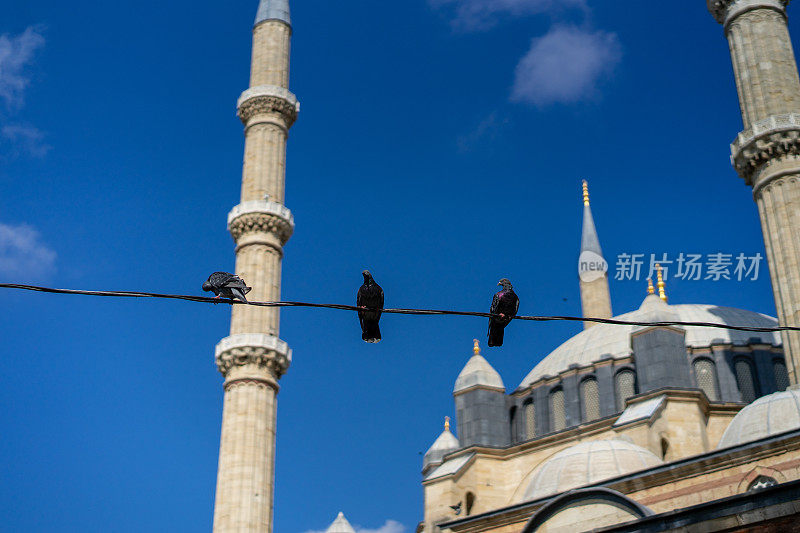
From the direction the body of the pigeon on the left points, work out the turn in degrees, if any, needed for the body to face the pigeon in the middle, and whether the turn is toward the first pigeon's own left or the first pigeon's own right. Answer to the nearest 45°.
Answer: approximately 180°

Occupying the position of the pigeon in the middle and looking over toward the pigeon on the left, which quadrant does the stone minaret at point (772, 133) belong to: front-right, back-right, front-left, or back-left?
back-right

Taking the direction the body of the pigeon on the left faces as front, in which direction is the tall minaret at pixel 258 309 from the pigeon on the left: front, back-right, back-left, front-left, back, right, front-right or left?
right

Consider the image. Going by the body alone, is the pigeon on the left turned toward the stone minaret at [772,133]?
no

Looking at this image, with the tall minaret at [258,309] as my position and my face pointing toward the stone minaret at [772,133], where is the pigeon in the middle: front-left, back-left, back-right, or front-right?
front-right

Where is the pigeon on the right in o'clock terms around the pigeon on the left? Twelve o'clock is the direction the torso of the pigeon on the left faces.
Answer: The pigeon on the right is roughly at 6 o'clock from the pigeon on the left.
